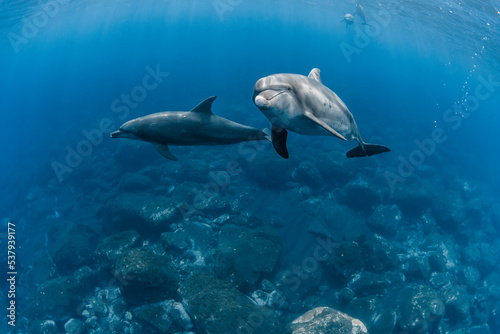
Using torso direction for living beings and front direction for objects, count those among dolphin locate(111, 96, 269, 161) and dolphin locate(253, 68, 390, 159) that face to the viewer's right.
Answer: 0

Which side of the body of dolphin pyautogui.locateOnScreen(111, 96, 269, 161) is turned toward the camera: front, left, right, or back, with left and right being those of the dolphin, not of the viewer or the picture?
left
